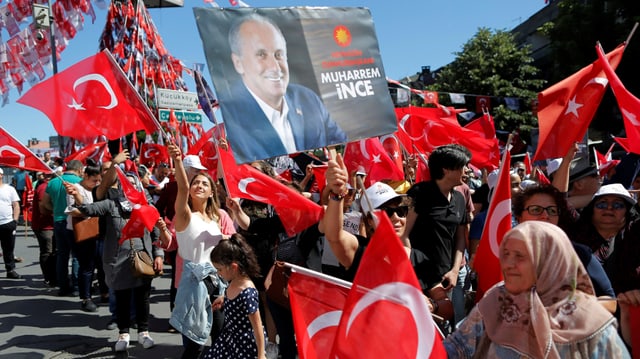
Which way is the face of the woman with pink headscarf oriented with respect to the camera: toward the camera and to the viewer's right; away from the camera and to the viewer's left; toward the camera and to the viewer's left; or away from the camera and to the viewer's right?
toward the camera and to the viewer's left

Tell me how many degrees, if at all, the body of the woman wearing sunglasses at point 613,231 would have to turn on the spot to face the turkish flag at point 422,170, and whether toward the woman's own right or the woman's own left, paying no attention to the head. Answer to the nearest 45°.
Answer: approximately 135° to the woman's own right

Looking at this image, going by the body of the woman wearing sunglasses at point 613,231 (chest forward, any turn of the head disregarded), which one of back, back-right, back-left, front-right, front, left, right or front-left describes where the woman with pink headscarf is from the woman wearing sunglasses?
front

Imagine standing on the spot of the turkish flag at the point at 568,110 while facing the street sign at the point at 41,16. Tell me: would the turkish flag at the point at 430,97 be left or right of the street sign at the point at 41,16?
right

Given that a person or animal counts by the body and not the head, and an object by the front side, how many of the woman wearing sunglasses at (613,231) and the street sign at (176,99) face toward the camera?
2

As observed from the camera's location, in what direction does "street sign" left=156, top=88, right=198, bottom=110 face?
facing the viewer

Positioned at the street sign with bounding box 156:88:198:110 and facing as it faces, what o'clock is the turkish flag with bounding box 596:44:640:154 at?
The turkish flag is roughly at 11 o'clock from the street sign.

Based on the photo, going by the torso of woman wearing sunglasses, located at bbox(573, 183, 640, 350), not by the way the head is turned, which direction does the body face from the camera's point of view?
toward the camera

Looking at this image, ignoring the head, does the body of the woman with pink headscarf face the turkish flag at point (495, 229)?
no

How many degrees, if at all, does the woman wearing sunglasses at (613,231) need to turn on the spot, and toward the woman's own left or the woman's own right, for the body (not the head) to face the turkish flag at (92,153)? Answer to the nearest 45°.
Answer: approximately 90° to the woman's own right

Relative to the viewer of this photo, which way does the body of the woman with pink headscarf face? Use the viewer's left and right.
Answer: facing the viewer and to the left of the viewer

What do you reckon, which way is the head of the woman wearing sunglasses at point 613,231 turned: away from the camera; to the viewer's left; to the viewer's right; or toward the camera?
toward the camera

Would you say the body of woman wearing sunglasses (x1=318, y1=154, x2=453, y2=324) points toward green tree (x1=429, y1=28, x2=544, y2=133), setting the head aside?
no
